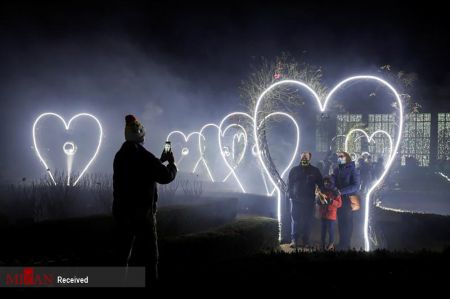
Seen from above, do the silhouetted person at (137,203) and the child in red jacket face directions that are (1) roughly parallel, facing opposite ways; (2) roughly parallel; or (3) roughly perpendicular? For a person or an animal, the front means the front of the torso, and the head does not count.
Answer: roughly parallel, facing opposite ways

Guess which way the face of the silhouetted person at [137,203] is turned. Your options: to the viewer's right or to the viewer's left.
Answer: to the viewer's right

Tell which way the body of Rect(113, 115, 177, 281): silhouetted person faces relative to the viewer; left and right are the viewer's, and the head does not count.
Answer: facing away from the viewer and to the right of the viewer

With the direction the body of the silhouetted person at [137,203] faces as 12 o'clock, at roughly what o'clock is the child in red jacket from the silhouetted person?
The child in red jacket is roughly at 12 o'clock from the silhouetted person.

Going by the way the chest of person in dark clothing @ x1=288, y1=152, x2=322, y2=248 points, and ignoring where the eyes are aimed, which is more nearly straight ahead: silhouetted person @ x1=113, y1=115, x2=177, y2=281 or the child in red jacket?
the silhouetted person

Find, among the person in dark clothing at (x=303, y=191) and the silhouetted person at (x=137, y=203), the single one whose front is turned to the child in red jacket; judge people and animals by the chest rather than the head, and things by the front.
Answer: the silhouetted person at (x=137, y=203)

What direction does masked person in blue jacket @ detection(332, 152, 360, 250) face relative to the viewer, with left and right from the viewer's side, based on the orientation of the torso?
facing the viewer and to the left of the viewer

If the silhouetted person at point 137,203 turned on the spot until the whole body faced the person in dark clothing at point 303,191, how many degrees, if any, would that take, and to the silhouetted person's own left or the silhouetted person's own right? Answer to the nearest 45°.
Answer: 0° — they already face them

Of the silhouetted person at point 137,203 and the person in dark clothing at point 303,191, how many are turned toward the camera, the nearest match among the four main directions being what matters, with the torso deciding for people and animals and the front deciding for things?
1

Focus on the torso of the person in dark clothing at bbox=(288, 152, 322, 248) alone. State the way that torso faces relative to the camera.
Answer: toward the camera

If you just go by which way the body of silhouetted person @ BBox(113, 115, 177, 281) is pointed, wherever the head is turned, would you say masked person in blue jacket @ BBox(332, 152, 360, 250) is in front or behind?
in front

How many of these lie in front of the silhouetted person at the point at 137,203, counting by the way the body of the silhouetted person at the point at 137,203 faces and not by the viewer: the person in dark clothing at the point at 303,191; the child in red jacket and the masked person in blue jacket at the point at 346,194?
3
